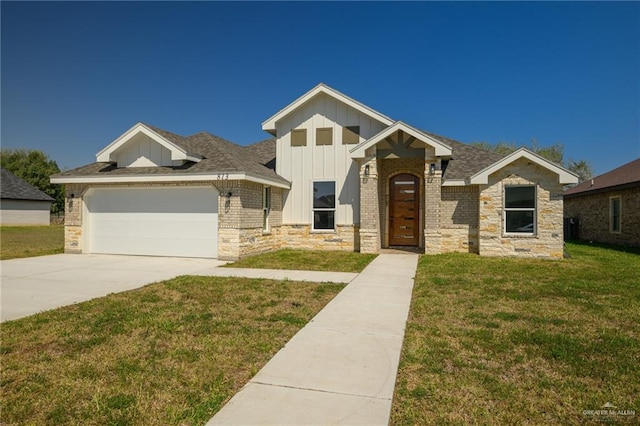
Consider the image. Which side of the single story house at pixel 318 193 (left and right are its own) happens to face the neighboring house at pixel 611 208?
left

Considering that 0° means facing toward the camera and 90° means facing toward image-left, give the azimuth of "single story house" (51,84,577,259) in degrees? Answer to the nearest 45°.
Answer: approximately 0°

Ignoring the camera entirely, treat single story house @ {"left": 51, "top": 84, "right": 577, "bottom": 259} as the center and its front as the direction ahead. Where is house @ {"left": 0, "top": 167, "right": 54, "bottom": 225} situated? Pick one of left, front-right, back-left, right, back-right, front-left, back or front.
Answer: back-right
